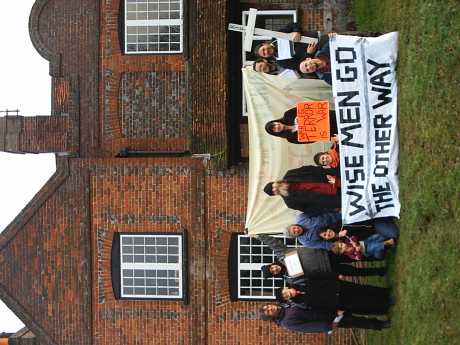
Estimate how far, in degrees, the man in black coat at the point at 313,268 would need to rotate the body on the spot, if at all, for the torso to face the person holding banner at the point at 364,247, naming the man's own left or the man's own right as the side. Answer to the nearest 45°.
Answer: approximately 90° to the man's own left

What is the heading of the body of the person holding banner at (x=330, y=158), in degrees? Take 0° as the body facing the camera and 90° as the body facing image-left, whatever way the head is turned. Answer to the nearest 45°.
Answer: approximately 0°

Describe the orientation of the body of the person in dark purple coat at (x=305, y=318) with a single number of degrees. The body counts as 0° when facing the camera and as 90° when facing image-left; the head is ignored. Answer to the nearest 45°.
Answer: approximately 0°

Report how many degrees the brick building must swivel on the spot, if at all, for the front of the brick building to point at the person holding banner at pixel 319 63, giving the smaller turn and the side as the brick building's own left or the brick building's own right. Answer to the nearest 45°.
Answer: approximately 45° to the brick building's own left
